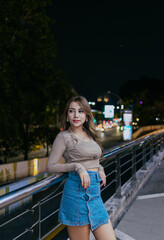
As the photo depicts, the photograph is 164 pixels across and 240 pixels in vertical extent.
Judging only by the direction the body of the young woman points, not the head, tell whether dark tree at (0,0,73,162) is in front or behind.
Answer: behind

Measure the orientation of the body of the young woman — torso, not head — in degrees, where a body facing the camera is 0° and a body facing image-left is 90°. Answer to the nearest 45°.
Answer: approximately 315°
